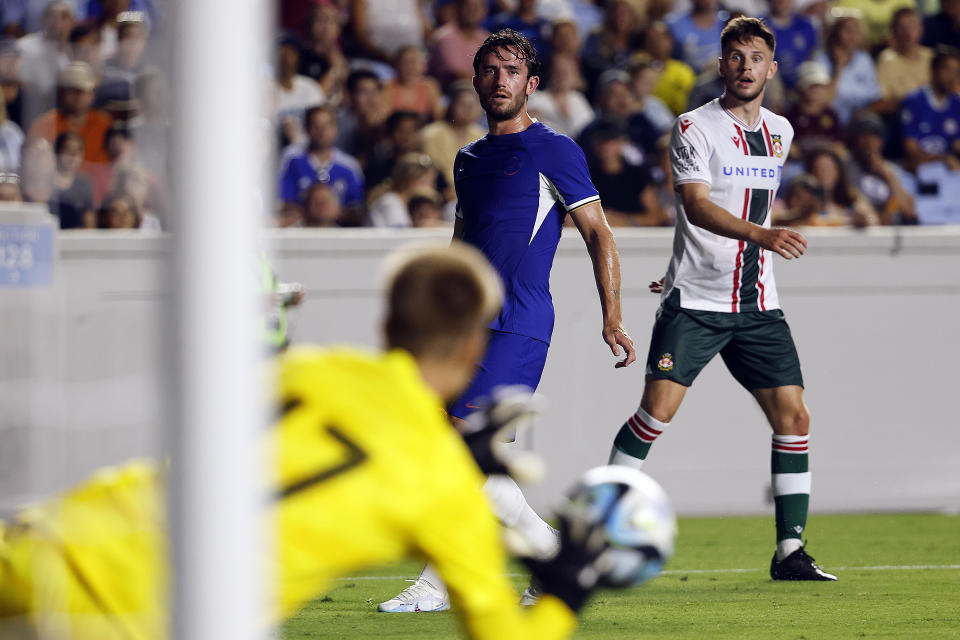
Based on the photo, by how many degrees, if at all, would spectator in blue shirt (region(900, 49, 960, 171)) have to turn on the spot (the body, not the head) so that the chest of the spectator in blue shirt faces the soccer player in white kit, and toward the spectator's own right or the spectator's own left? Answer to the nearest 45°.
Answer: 0° — they already face them

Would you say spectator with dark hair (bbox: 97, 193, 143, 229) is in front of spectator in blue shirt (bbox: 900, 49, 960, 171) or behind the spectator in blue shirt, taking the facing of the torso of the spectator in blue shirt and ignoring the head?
in front

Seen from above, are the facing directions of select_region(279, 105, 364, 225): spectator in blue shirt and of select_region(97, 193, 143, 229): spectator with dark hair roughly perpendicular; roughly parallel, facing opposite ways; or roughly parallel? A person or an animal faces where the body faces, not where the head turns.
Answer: roughly parallel

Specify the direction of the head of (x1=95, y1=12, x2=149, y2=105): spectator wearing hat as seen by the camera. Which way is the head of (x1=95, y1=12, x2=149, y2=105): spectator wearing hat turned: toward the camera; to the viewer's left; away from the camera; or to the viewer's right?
toward the camera

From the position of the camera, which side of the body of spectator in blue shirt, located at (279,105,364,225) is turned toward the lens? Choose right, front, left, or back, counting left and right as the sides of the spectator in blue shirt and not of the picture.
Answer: front

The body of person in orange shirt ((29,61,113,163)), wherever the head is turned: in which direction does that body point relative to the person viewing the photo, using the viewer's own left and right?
facing the viewer

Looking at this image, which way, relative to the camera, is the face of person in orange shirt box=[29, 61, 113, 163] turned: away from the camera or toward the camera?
toward the camera

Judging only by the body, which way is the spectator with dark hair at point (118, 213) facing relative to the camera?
toward the camera

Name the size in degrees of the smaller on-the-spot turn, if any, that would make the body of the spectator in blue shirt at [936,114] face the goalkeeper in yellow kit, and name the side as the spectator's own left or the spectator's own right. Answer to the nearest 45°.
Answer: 0° — they already face them

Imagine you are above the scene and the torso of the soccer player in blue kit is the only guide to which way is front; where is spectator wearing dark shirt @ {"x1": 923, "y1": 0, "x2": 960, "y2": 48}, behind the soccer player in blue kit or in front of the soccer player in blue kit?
behind

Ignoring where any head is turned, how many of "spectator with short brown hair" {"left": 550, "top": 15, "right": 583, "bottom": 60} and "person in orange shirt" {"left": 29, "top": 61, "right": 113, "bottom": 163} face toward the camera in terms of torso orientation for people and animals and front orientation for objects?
2

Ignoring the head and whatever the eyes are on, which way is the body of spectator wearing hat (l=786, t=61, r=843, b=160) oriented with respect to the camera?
toward the camera

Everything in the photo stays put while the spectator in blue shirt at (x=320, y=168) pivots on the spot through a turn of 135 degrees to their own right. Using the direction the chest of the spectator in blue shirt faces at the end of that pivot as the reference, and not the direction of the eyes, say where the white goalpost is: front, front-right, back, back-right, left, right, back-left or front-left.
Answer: back-left

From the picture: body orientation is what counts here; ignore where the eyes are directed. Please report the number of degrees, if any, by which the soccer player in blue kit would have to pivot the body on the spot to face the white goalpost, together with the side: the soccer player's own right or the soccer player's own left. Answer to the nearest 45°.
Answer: approximately 45° to the soccer player's own left

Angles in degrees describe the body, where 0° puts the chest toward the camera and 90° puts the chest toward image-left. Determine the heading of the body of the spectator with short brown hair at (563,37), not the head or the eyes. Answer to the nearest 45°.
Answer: approximately 0°
